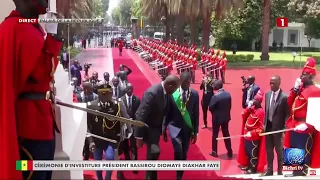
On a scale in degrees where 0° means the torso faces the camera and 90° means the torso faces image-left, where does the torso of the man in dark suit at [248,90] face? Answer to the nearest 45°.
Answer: approximately 45°

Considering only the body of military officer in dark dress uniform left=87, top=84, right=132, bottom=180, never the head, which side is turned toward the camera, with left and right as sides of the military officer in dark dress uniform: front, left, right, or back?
front

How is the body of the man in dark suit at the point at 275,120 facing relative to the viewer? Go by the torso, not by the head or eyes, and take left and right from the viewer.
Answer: facing the viewer and to the left of the viewer

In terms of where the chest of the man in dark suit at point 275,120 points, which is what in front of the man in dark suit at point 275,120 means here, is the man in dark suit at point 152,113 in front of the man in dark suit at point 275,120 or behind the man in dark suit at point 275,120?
in front

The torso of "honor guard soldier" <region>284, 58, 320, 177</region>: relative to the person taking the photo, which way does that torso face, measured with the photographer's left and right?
facing to the left of the viewer

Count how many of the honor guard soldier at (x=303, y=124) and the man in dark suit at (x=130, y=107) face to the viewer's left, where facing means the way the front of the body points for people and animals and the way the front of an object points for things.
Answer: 1

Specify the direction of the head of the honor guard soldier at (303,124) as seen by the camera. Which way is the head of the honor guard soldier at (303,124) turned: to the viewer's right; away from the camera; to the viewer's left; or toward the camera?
to the viewer's left

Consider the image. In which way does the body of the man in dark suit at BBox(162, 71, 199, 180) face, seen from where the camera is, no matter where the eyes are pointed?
toward the camera

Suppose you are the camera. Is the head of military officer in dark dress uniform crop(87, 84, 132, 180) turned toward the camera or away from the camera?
toward the camera

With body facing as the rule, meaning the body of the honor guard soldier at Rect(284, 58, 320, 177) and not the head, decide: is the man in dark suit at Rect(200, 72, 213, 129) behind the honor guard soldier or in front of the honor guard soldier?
in front
